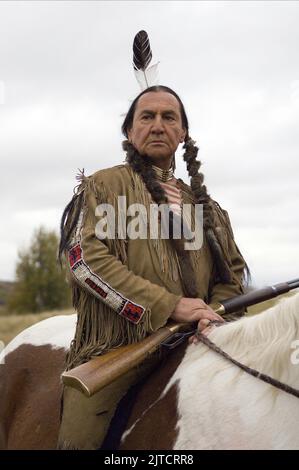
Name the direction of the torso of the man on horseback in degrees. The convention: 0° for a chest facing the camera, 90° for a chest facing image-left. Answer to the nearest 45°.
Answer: approximately 315°

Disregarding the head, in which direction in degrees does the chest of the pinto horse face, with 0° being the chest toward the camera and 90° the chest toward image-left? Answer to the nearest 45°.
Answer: approximately 270°
